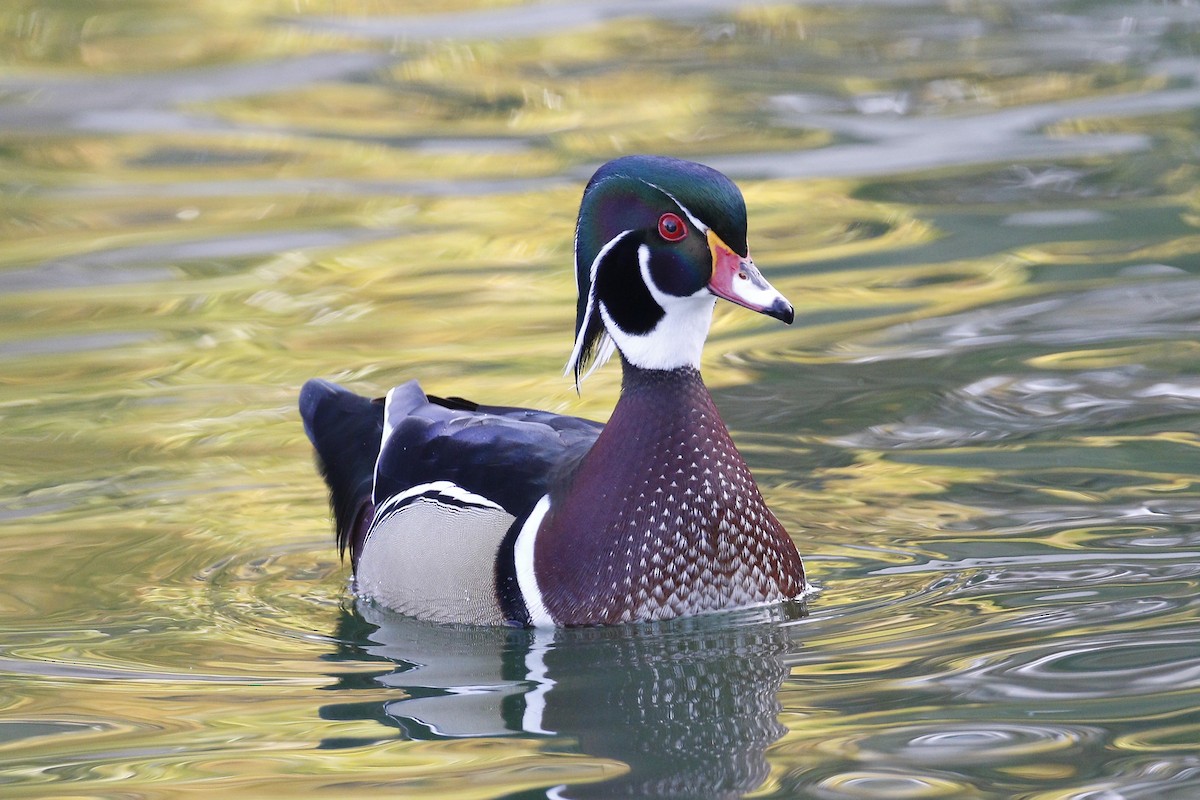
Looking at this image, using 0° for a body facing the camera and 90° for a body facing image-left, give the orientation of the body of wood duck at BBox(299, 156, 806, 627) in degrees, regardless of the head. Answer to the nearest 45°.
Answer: approximately 315°
